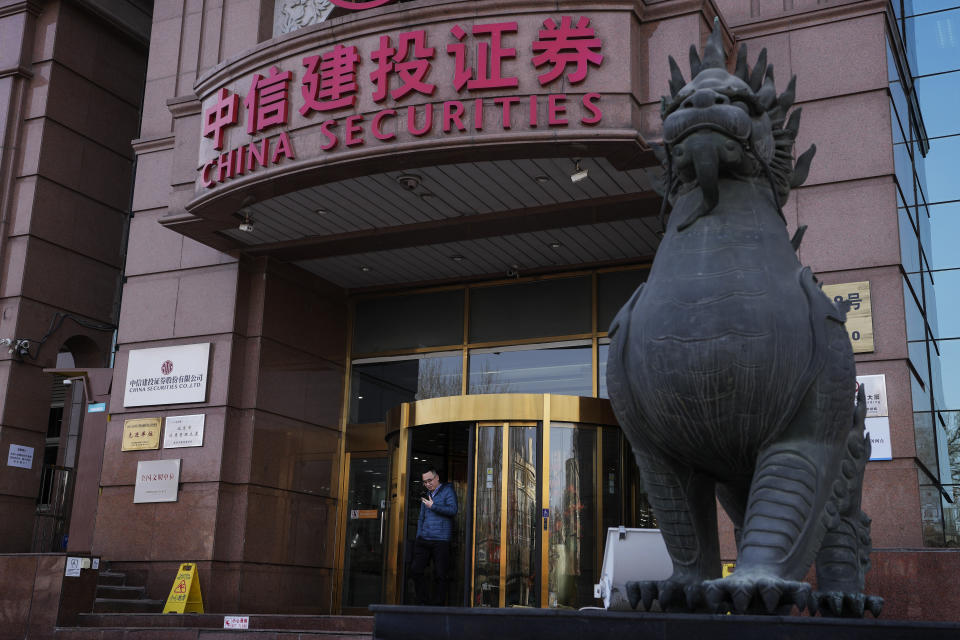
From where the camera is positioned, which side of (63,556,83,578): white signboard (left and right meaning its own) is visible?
front

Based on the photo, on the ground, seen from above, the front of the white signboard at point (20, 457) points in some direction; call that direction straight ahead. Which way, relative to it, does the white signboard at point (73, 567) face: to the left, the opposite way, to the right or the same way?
the same way

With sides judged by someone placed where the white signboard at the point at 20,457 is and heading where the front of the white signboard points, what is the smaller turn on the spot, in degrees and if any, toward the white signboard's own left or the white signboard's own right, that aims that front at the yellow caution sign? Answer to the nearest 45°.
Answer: approximately 45° to the white signboard's own left

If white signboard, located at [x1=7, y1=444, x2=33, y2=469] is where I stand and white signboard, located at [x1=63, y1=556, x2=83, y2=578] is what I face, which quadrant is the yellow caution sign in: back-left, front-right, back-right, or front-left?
front-left

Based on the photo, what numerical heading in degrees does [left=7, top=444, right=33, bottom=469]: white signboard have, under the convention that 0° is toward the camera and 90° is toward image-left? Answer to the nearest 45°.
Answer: approximately 0°

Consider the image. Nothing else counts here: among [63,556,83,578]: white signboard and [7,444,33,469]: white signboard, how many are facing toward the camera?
2

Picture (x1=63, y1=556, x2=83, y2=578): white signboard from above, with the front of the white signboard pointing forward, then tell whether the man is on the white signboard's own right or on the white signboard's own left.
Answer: on the white signboard's own left

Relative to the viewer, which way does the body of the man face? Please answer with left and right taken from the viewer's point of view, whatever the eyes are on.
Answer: facing the viewer and to the left of the viewer

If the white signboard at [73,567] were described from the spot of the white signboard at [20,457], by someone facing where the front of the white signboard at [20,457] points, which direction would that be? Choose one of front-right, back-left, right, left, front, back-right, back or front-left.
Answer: front
